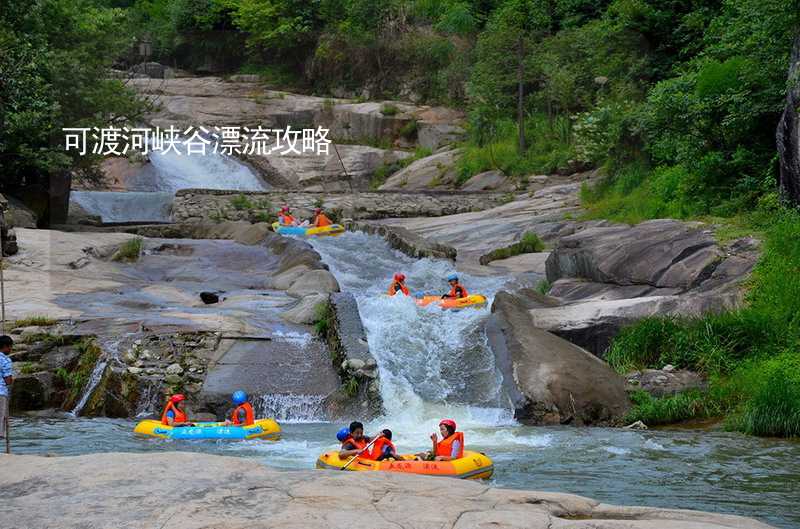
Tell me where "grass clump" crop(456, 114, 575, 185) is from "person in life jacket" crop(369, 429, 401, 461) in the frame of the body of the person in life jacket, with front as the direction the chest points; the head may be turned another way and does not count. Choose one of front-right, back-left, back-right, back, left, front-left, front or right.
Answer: left

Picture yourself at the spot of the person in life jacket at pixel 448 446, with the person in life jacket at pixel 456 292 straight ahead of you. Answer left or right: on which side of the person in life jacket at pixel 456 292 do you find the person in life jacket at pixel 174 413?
left

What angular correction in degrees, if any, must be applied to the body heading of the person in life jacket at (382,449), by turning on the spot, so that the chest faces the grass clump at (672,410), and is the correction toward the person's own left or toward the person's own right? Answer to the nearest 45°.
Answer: approximately 45° to the person's own left
